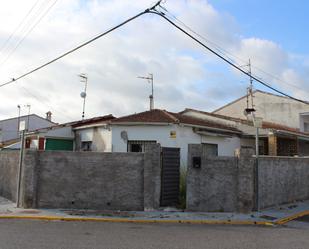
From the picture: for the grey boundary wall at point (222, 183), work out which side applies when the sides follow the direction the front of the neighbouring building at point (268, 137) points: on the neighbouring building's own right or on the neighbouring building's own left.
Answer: on the neighbouring building's own right

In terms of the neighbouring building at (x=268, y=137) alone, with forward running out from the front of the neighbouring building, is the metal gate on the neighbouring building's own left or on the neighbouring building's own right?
on the neighbouring building's own right

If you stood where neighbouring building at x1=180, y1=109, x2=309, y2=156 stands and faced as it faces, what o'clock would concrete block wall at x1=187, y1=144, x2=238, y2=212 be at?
The concrete block wall is roughly at 2 o'clock from the neighbouring building.

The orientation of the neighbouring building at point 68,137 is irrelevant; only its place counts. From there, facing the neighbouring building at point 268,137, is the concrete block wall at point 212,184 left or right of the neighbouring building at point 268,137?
right

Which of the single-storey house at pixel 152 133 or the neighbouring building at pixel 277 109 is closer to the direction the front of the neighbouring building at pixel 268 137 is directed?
the single-storey house

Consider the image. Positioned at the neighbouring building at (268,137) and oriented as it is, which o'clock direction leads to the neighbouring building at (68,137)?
the neighbouring building at (68,137) is roughly at 4 o'clock from the neighbouring building at (268,137).

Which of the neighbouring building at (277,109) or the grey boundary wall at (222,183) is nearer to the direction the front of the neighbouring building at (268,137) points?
the grey boundary wall

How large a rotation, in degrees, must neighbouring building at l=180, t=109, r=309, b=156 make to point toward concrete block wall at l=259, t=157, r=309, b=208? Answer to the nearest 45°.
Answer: approximately 45° to its right

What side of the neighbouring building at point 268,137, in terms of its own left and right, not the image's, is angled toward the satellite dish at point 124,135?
right

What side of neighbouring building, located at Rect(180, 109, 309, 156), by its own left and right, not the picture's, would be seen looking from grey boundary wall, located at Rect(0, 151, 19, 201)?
right

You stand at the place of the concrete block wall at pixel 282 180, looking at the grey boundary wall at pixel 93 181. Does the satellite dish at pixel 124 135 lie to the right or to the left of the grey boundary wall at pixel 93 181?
right

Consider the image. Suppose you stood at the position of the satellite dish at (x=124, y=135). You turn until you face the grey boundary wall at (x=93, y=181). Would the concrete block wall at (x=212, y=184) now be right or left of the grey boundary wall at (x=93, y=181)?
left
